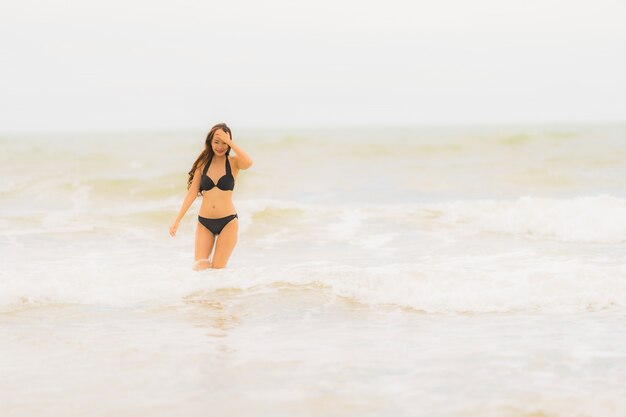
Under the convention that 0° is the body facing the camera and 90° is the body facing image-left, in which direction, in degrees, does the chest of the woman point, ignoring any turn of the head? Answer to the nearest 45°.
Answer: approximately 0°
